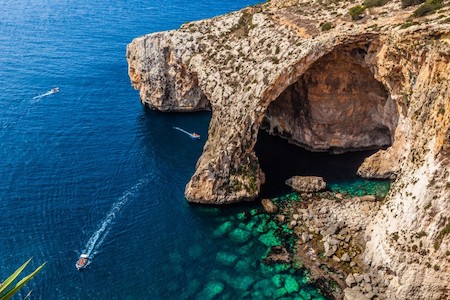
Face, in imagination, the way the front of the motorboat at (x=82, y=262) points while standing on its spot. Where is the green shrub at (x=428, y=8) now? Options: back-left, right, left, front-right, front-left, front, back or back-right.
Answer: back-left

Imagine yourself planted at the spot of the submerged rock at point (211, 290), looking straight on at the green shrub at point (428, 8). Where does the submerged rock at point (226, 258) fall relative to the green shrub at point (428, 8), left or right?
left

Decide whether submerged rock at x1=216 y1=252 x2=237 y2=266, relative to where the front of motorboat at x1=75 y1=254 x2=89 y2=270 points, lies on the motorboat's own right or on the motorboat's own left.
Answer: on the motorboat's own left

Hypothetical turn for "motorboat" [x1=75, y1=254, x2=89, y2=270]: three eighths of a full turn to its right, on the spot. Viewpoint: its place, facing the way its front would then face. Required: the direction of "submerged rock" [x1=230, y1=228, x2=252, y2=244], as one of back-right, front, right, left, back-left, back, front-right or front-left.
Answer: right

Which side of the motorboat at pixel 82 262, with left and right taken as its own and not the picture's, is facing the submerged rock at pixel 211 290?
left

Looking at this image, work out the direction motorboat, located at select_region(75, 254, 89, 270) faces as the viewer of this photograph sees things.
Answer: facing the viewer and to the left of the viewer
